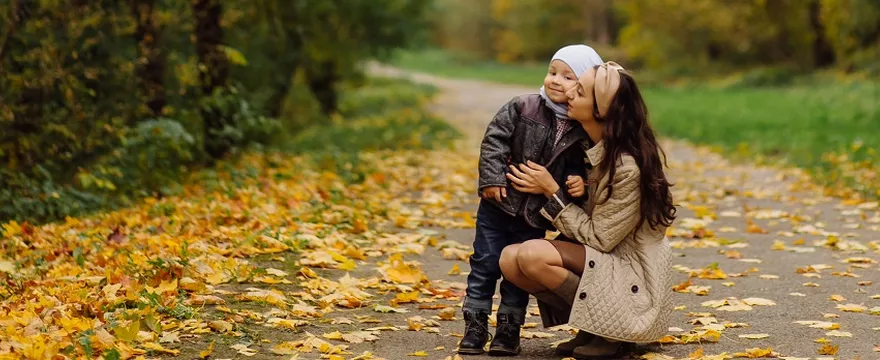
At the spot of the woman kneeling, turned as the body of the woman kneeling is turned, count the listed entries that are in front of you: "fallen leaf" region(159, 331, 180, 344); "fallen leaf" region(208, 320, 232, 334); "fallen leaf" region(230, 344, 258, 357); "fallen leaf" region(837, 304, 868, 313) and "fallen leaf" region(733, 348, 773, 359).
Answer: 3

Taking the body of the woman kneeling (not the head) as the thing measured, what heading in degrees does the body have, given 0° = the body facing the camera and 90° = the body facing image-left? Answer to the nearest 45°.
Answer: approximately 90°

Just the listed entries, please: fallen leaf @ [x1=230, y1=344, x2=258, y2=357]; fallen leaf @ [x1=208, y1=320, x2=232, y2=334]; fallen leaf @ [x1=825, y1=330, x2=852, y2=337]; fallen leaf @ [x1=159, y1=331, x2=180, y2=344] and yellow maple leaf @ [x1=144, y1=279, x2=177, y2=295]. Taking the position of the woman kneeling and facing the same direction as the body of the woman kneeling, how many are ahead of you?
4

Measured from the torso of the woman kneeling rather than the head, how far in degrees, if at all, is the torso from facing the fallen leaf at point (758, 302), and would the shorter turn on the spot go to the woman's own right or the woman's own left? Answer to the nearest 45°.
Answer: approximately 135° to the woman's own right

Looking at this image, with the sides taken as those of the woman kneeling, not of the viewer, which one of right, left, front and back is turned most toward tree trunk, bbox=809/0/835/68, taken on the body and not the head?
right

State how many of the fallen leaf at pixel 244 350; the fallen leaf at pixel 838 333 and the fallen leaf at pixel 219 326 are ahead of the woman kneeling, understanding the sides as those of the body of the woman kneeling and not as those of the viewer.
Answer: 2

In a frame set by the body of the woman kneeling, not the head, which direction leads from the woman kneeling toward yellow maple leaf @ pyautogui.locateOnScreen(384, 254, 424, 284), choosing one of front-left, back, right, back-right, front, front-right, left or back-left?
front-right

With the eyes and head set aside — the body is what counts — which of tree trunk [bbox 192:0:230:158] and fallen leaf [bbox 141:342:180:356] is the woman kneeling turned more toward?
the fallen leaf

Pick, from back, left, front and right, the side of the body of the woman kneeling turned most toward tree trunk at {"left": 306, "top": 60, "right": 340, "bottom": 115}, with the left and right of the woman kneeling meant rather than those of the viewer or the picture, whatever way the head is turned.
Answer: right

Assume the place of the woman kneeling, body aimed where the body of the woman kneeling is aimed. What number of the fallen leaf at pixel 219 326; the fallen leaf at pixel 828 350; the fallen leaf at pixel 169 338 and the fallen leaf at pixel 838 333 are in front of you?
2

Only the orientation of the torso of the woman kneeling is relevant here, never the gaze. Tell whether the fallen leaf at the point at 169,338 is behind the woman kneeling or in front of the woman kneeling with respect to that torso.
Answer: in front

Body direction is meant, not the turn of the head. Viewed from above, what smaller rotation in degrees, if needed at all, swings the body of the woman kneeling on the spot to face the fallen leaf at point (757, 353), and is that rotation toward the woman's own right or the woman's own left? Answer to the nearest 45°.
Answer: approximately 180°

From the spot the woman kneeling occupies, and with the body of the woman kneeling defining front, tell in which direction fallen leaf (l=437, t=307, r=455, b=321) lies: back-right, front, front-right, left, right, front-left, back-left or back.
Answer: front-right

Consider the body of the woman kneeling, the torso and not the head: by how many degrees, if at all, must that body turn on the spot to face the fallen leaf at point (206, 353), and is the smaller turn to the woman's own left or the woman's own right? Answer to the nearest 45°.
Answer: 0° — they already face it

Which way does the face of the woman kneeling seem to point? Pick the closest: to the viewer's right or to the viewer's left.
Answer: to the viewer's left

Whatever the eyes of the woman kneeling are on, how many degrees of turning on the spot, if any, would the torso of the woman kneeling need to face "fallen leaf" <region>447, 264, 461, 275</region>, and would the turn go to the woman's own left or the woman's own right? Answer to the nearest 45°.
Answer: approximately 45° to the woman's own right
